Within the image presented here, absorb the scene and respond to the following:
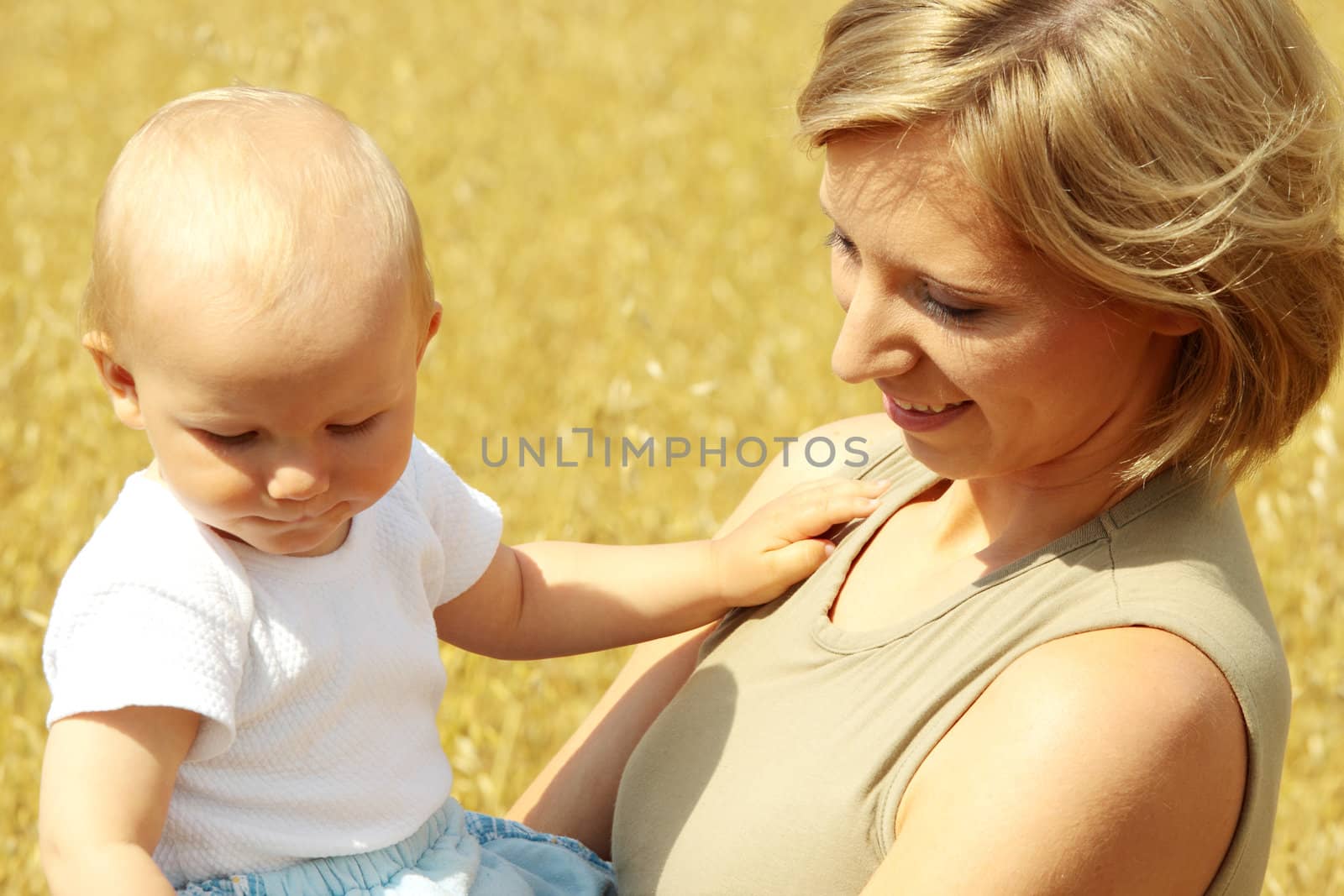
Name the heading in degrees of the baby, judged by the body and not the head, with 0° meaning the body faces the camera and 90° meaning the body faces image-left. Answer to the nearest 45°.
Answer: approximately 315°

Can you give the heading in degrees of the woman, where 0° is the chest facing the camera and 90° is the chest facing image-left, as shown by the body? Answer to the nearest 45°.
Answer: approximately 45°

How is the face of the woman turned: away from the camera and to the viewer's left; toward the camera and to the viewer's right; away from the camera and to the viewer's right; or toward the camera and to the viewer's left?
toward the camera and to the viewer's left
